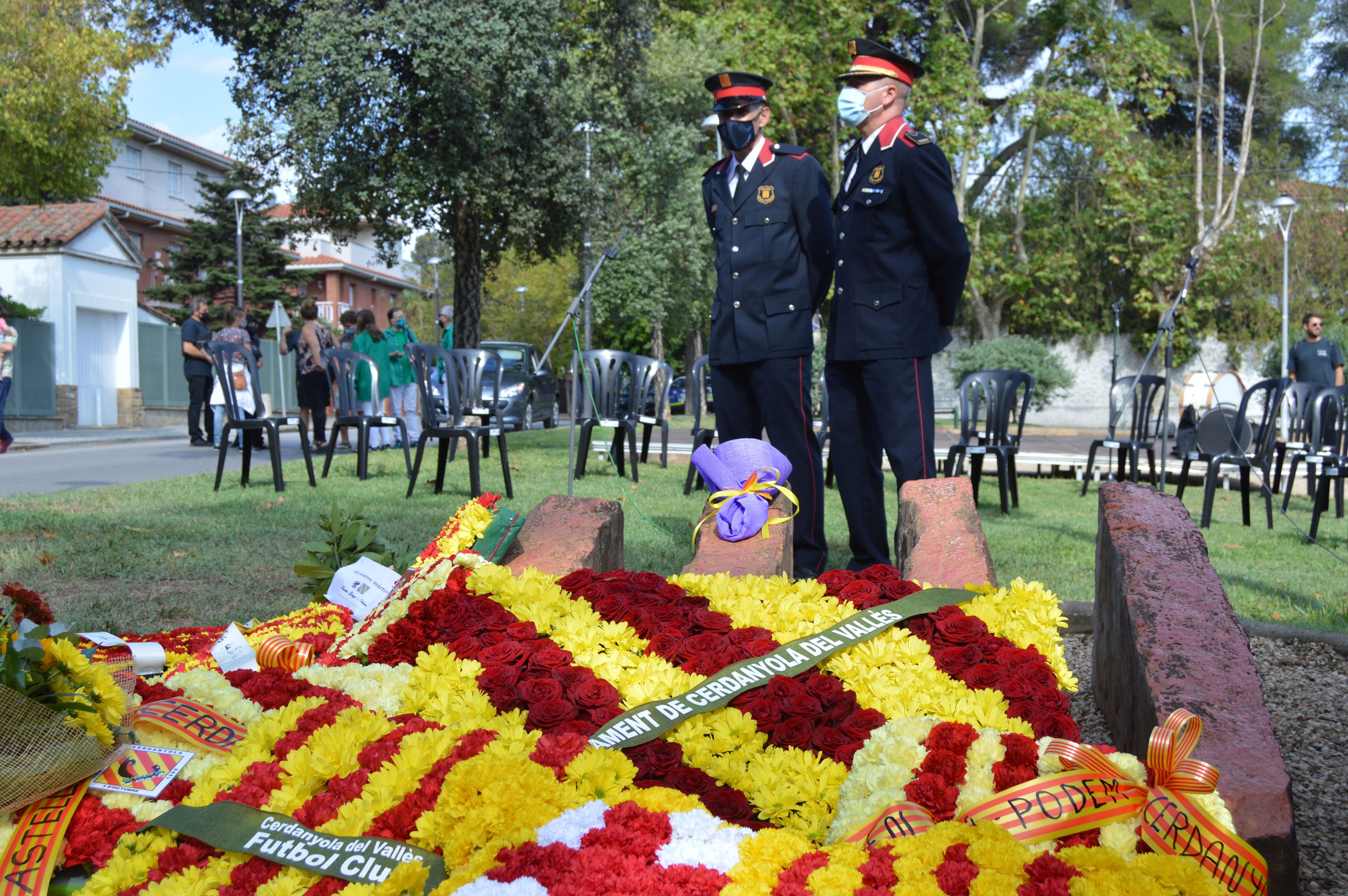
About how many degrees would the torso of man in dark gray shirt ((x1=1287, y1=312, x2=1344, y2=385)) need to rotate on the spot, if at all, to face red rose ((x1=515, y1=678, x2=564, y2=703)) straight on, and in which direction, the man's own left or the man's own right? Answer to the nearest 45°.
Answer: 0° — they already face it

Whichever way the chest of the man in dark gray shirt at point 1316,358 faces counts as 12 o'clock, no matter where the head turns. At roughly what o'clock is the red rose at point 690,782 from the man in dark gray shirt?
The red rose is roughly at 12 o'clock from the man in dark gray shirt.

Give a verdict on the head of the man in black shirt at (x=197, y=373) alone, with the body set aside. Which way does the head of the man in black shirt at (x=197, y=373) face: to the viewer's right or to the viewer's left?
to the viewer's right

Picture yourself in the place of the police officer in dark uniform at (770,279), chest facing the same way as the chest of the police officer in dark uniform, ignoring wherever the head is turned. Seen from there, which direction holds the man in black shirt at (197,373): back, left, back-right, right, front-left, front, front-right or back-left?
right

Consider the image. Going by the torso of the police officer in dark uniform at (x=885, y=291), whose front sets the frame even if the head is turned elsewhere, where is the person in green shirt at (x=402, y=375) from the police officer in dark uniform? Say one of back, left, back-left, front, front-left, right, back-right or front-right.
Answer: right

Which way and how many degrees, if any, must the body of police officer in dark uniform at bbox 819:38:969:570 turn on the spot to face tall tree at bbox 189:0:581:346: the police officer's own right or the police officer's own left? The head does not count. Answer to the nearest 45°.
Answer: approximately 90° to the police officer's own right

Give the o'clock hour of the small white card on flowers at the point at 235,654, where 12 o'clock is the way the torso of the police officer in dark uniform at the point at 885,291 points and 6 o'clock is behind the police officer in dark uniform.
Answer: The small white card on flowers is roughly at 12 o'clock from the police officer in dark uniform.
